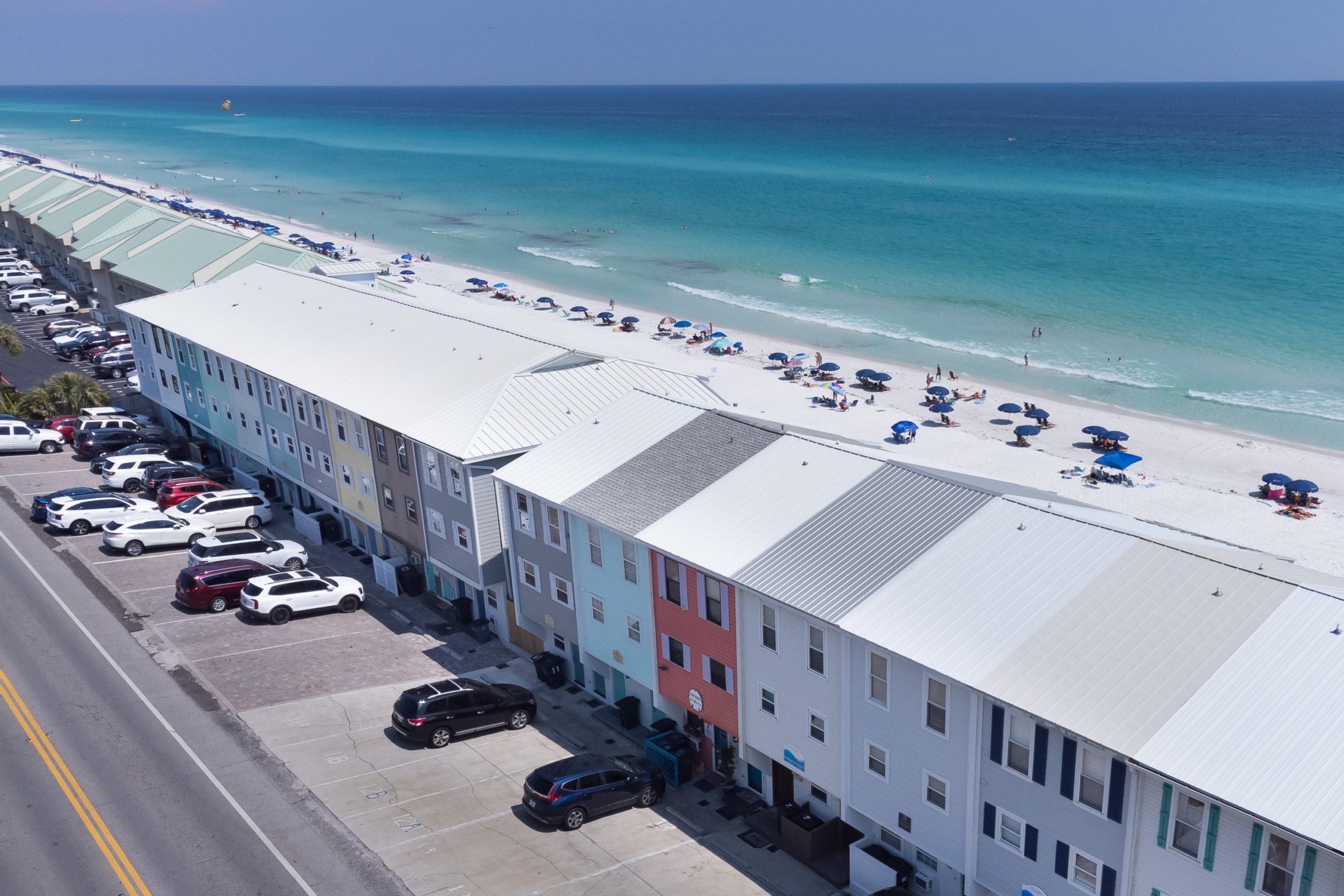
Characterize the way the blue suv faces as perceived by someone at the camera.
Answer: facing away from the viewer and to the right of the viewer

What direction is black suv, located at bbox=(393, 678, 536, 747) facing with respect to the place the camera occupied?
facing away from the viewer and to the right of the viewer

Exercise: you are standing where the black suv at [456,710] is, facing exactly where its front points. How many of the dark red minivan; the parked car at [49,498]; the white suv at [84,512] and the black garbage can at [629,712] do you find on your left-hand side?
3

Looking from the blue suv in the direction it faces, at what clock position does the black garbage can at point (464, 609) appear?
The black garbage can is roughly at 10 o'clock from the blue suv.

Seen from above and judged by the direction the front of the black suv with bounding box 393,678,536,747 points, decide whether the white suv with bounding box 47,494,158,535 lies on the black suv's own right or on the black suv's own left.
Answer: on the black suv's own left

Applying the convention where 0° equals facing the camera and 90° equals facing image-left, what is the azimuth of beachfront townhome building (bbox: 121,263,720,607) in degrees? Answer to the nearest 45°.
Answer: approximately 45°

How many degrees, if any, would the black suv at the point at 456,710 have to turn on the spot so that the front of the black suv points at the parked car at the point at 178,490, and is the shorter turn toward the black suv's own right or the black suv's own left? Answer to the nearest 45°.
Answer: approximately 90° to the black suv's own left

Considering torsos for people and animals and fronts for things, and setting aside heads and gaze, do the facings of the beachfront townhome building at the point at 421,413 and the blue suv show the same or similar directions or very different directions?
very different directions

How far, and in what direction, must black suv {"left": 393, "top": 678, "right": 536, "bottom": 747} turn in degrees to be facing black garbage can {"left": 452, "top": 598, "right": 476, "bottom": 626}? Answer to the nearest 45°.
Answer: approximately 45° to its left

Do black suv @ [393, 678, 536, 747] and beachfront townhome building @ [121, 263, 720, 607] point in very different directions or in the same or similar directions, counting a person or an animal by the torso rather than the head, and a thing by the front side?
very different directions

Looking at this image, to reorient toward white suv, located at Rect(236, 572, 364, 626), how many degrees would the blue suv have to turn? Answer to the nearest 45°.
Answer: approximately 90° to its left
